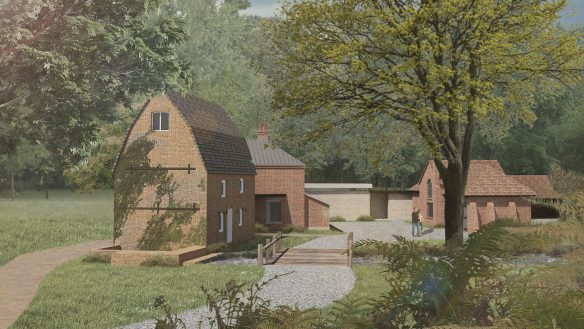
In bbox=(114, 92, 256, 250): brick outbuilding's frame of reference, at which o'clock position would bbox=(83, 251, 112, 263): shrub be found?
The shrub is roughly at 3 o'clock from the brick outbuilding.

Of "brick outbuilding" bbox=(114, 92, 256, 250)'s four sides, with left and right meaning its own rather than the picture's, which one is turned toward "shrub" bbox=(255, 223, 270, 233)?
left

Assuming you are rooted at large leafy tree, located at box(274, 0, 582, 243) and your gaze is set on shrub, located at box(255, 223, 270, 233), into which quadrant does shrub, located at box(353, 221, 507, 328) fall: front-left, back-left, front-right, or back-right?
back-left

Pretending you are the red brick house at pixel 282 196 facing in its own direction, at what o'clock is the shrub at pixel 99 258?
The shrub is roughly at 1 o'clock from the red brick house.

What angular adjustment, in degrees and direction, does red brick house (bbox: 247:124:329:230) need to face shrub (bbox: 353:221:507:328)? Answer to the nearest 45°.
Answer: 0° — it already faces it

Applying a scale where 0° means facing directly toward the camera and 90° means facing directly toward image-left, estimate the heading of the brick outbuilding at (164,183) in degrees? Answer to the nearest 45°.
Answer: approximately 315°
